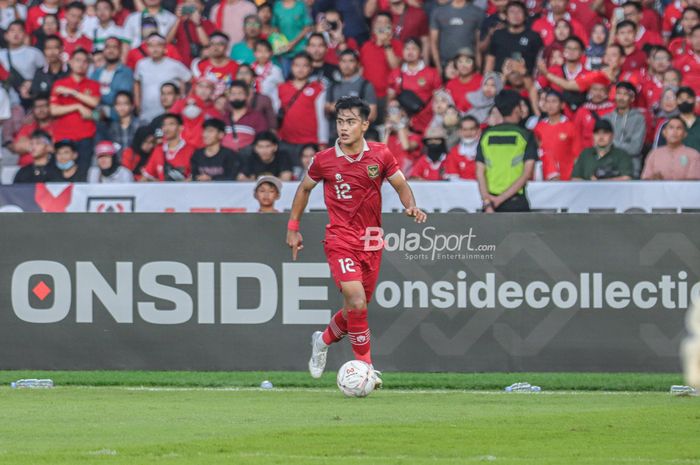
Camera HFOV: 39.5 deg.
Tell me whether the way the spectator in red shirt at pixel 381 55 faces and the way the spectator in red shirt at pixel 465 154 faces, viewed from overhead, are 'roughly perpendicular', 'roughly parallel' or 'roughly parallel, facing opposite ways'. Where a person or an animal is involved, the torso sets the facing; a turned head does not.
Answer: roughly parallel

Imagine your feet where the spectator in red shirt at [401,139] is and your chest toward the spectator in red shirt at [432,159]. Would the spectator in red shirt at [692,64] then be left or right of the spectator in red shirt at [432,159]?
left

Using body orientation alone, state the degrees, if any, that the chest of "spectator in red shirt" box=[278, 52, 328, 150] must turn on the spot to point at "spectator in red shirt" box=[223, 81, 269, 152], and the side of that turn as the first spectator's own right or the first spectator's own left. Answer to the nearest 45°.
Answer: approximately 90° to the first spectator's own right

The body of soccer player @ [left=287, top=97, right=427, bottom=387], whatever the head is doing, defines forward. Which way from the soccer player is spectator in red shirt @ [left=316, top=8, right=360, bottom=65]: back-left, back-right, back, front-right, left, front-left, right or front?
back

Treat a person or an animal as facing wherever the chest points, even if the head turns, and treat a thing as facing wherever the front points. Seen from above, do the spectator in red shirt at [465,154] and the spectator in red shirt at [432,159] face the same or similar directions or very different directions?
same or similar directions

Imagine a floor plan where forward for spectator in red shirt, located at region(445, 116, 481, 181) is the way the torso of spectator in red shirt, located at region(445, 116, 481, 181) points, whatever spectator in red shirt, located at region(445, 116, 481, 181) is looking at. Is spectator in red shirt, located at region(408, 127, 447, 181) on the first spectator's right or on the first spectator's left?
on the first spectator's right

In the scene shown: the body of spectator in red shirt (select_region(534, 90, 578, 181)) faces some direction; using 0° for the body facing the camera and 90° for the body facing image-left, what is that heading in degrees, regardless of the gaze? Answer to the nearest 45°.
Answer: approximately 0°

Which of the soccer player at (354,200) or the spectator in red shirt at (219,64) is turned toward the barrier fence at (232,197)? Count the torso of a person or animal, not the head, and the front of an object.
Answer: the spectator in red shirt

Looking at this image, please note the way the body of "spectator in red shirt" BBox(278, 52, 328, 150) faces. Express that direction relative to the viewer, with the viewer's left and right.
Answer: facing the viewer

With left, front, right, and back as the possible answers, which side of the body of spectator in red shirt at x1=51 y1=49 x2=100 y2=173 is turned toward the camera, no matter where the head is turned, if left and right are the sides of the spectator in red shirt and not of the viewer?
front

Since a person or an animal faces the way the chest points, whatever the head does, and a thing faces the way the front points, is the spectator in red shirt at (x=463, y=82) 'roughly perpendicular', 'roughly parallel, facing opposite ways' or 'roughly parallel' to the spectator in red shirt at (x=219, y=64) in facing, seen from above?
roughly parallel

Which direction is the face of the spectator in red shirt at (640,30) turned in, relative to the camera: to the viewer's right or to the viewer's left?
to the viewer's left
